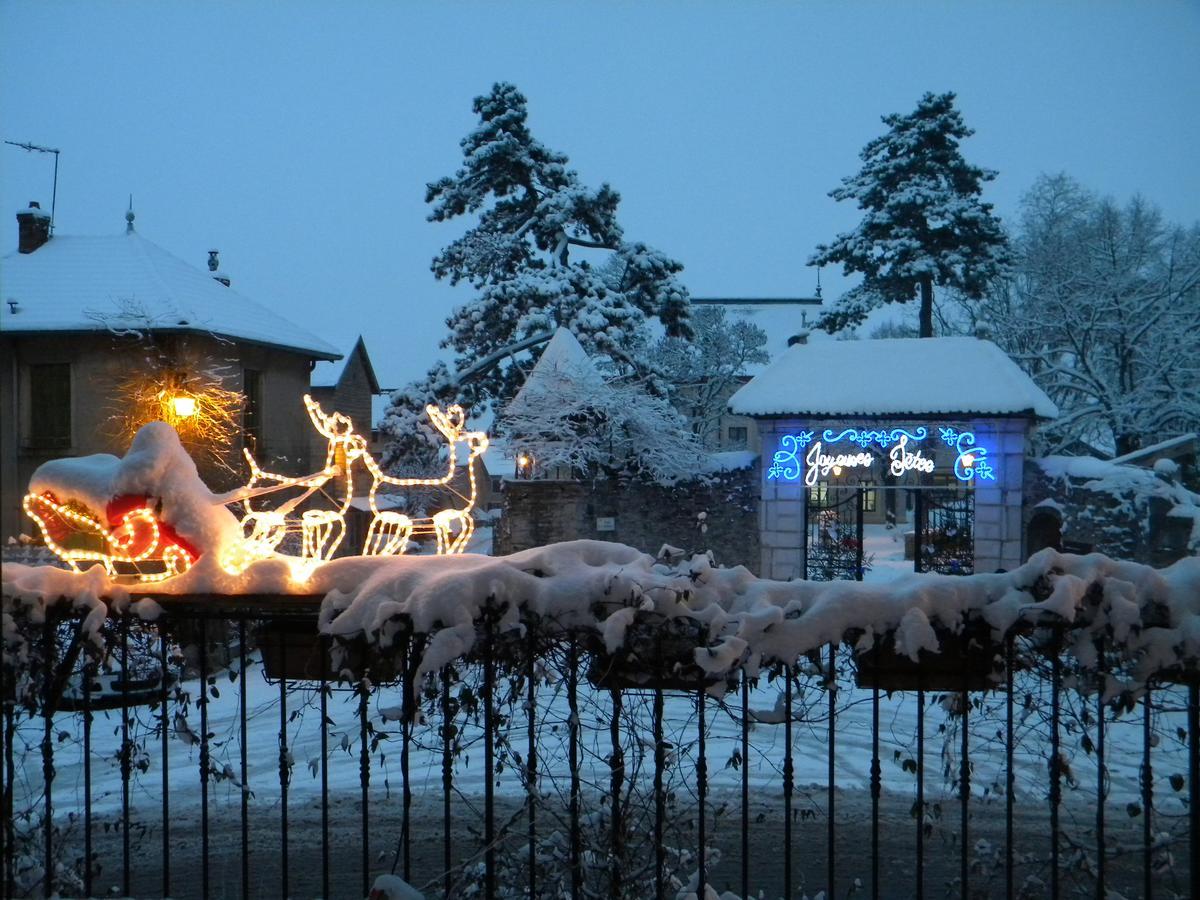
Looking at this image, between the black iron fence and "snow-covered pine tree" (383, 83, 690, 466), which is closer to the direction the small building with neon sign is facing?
the black iron fence

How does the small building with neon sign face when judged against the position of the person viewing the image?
facing the viewer

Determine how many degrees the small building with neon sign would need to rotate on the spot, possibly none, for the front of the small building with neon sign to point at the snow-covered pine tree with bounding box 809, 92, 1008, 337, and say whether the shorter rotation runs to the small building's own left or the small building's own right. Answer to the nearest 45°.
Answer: approximately 180°

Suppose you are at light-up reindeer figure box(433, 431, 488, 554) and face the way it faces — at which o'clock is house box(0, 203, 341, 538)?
The house is roughly at 8 o'clock from the light-up reindeer figure.

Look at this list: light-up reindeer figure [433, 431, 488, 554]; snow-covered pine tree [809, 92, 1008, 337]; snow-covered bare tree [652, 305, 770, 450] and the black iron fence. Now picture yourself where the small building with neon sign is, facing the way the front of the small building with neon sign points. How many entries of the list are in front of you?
2

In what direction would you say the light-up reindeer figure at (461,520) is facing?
to the viewer's right

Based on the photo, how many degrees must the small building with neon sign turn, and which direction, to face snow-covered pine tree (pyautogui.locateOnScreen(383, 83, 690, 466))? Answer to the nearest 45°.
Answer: approximately 90° to its right

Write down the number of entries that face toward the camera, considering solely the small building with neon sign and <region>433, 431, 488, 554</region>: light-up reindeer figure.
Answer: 1

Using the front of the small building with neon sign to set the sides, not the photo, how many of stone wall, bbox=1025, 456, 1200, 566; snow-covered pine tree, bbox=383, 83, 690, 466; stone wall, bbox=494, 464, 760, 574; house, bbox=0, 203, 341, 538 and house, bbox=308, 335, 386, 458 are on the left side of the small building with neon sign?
1

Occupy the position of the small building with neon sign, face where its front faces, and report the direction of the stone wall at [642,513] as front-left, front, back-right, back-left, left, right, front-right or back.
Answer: right

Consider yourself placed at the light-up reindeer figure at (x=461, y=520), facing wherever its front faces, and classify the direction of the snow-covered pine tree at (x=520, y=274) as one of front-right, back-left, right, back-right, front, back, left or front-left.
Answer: left

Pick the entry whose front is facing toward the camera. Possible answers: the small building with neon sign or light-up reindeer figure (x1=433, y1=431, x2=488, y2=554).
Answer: the small building with neon sign

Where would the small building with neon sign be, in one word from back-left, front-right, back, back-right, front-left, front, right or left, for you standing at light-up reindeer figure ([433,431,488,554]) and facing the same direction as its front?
front-left

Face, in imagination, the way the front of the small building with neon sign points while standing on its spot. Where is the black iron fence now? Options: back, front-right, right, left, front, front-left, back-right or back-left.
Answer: front

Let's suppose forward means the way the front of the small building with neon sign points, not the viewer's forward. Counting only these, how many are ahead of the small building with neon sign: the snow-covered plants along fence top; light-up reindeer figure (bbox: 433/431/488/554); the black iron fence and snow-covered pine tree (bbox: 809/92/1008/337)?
3

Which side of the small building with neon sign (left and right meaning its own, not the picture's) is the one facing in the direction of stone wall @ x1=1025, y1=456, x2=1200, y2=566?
left
